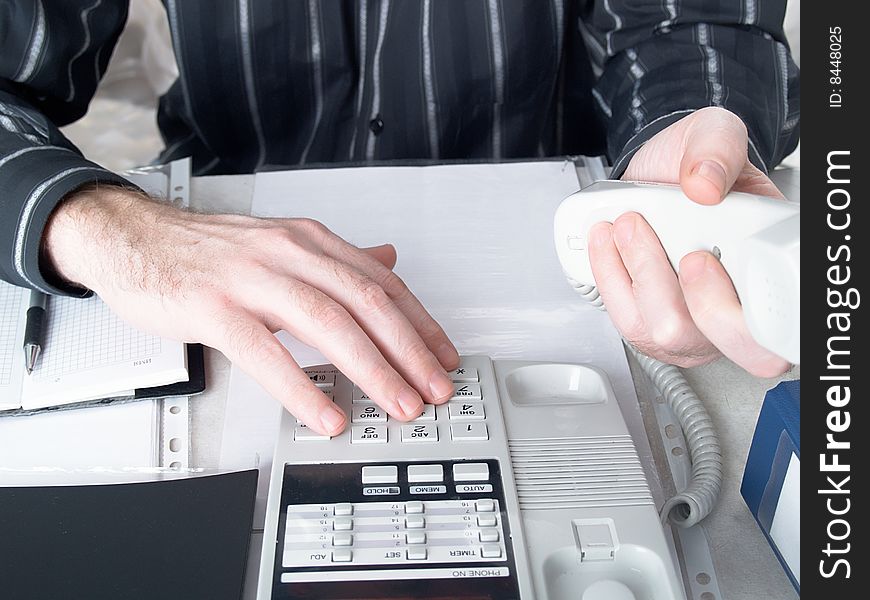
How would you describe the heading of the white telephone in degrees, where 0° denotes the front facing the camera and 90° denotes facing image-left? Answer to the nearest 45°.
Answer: approximately 180°
